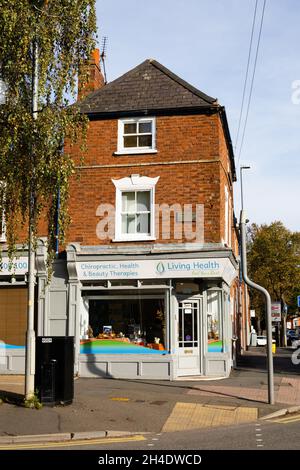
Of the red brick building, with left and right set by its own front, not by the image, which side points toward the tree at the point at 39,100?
front

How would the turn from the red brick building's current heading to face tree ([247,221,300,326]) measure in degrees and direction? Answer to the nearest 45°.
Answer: approximately 180°

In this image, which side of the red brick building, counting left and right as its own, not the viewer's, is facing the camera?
front
